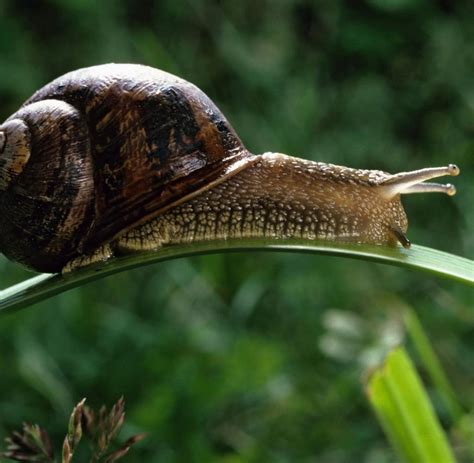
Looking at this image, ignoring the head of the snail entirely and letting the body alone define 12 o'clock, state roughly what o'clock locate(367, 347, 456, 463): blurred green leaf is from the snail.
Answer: The blurred green leaf is roughly at 1 o'clock from the snail.

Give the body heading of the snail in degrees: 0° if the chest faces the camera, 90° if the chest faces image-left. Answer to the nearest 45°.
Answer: approximately 270°
